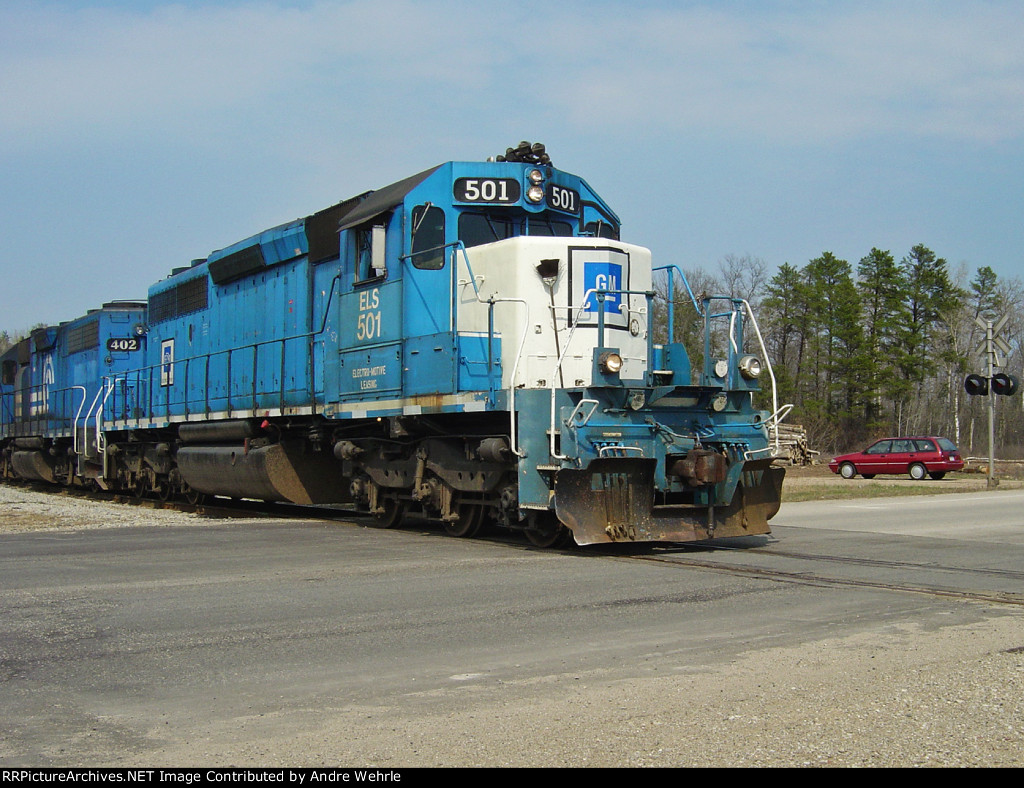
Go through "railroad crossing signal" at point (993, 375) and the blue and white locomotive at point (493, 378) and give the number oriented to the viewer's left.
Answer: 0

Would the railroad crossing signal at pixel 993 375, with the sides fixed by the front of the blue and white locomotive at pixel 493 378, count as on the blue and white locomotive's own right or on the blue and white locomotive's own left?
on the blue and white locomotive's own left

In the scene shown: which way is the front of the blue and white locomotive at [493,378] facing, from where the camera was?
facing the viewer and to the right of the viewer
